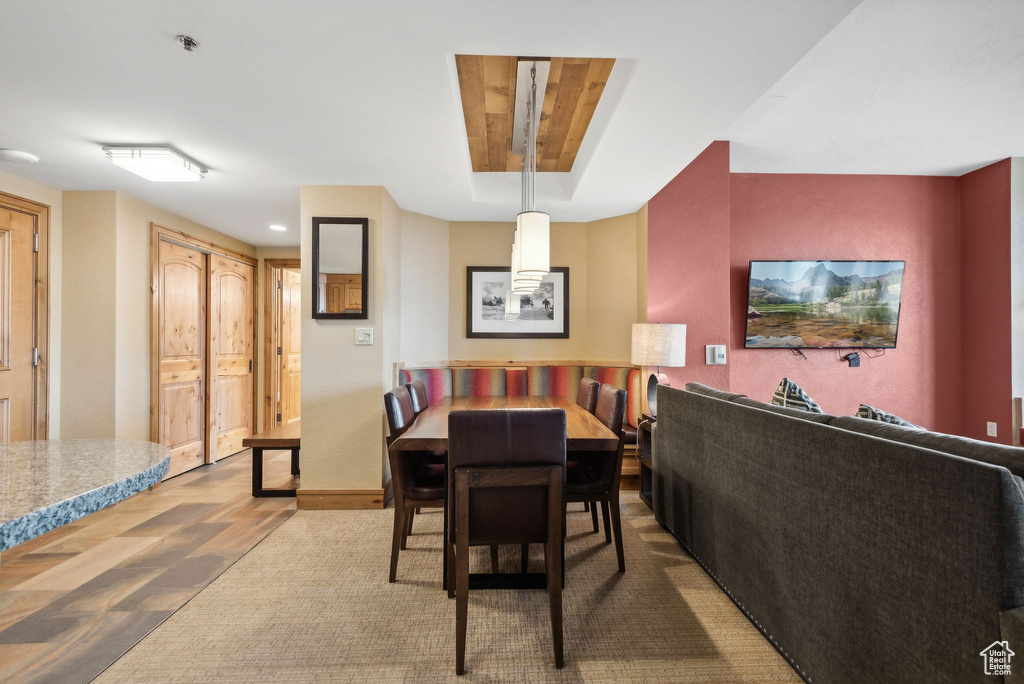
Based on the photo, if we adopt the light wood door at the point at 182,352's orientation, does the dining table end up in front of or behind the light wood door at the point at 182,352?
in front

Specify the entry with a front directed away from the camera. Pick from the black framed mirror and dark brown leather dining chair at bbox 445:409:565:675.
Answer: the dark brown leather dining chair

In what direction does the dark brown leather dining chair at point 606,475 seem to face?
to the viewer's left

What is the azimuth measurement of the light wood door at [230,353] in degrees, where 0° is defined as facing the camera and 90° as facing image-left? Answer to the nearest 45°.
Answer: approximately 315°

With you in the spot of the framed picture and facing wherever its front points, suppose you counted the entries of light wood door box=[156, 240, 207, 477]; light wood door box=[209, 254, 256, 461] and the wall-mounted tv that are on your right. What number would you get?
2

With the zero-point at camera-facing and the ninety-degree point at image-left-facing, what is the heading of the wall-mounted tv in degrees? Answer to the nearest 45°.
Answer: approximately 0°

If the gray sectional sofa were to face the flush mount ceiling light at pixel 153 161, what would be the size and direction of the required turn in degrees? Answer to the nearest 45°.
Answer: approximately 135° to its left

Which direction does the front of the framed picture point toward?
toward the camera

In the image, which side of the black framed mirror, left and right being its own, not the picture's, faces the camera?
front

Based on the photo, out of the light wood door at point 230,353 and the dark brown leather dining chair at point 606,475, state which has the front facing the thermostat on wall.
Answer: the light wood door

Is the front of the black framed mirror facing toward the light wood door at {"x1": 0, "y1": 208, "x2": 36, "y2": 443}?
no

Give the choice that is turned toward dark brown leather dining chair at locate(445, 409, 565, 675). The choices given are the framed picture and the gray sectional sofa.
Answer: the framed picture

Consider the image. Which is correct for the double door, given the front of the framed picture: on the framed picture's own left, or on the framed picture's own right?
on the framed picture's own right

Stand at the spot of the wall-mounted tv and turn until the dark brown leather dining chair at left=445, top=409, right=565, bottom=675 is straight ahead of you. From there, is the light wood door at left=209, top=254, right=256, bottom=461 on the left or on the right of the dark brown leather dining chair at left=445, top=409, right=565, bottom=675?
right

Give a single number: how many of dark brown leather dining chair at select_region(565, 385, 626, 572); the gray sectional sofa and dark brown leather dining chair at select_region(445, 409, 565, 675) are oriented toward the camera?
0

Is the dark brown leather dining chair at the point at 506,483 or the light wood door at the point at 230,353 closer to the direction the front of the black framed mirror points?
the dark brown leather dining chair

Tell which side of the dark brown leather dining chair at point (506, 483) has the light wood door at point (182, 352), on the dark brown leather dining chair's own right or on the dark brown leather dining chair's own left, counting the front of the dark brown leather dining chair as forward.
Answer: on the dark brown leather dining chair's own left

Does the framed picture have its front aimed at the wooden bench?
no

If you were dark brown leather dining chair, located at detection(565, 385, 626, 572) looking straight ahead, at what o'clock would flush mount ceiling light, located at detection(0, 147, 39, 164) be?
The flush mount ceiling light is roughly at 12 o'clock from the dark brown leather dining chair.

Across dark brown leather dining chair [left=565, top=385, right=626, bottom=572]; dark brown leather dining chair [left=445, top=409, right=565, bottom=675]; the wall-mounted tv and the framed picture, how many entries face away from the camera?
1

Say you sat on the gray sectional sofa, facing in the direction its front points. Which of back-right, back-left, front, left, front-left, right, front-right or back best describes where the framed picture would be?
left

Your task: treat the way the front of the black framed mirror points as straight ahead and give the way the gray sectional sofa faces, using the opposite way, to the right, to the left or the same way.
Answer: to the left

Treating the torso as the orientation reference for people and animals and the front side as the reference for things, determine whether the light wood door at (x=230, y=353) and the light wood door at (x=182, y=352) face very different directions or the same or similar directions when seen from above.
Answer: same or similar directions
